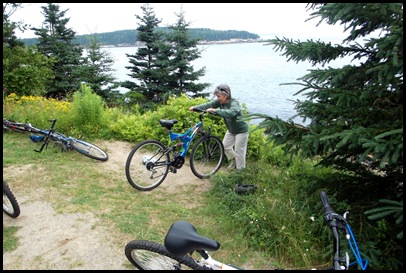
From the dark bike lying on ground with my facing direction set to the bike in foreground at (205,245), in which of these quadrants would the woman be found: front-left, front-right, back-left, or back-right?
front-left

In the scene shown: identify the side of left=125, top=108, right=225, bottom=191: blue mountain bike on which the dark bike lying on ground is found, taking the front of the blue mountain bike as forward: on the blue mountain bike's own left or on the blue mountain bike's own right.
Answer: on the blue mountain bike's own left

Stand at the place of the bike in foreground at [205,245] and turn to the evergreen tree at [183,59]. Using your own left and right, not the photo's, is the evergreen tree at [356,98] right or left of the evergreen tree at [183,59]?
right

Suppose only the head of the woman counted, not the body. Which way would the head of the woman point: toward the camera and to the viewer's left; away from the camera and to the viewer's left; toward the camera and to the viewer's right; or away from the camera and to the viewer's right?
toward the camera and to the viewer's left

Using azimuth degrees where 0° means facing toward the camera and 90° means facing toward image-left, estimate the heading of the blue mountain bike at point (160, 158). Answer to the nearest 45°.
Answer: approximately 225°

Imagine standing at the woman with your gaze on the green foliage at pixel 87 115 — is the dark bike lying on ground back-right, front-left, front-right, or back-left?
front-left

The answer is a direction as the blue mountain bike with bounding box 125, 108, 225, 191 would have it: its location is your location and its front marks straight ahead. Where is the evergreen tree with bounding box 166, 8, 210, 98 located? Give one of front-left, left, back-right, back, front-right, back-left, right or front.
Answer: front-left

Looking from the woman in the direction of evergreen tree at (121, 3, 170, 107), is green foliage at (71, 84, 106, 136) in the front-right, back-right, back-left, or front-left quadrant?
front-left

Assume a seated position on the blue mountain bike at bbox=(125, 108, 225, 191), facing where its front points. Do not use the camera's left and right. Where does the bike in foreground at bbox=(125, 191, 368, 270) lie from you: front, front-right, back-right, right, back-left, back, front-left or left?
back-right

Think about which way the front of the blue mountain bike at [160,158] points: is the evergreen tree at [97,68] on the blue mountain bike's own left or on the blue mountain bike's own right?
on the blue mountain bike's own left

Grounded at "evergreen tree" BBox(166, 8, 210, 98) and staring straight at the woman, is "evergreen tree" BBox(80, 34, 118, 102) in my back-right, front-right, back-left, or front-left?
back-right
